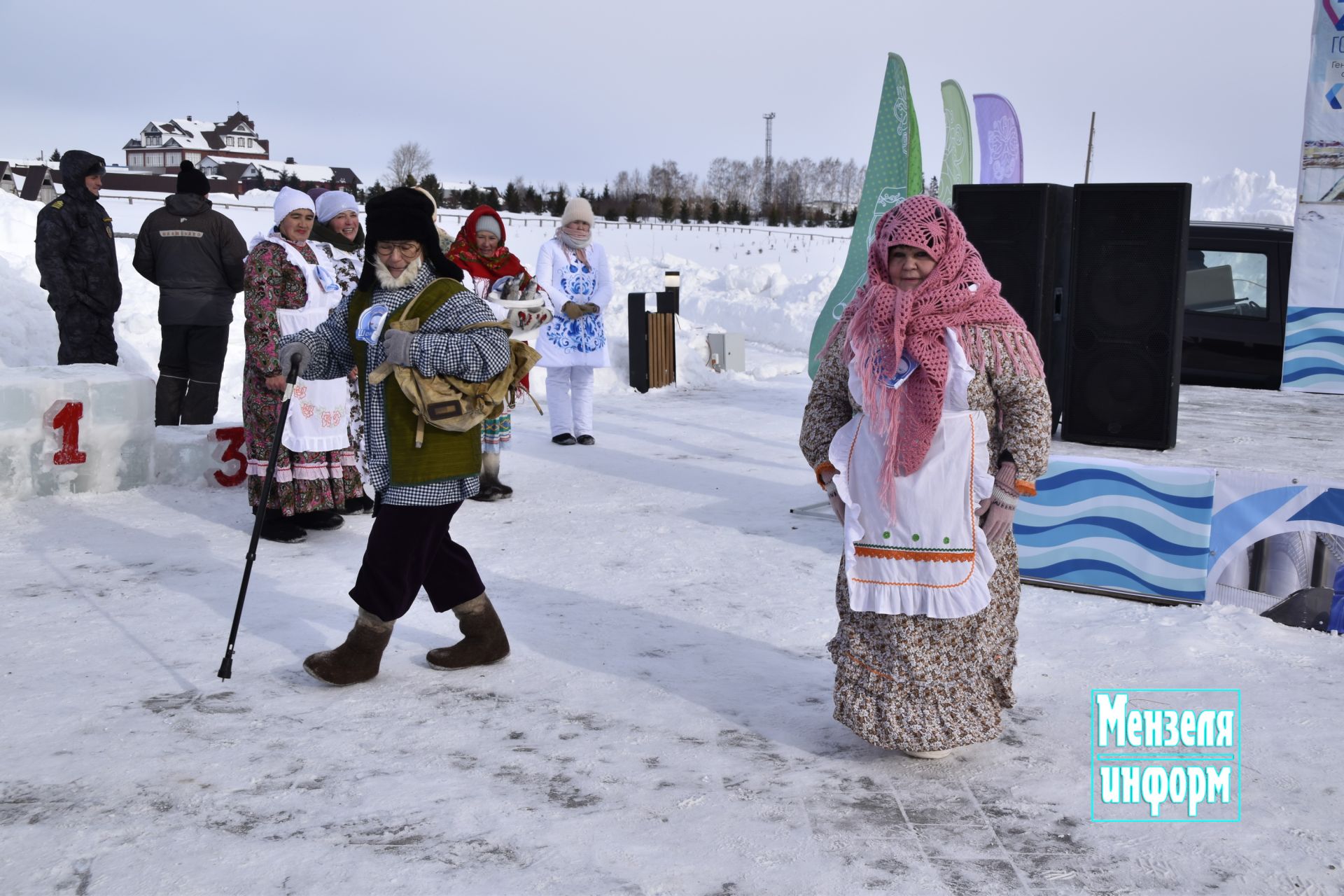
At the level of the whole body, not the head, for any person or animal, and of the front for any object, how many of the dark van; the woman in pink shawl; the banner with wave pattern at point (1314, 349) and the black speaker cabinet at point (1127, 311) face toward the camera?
3

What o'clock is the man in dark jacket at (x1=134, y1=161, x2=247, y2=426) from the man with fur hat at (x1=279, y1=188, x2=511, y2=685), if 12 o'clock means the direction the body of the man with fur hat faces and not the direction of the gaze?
The man in dark jacket is roughly at 4 o'clock from the man with fur hat.

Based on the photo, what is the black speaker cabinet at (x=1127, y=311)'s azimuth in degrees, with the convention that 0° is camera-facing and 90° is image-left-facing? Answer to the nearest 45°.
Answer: approximately 0°

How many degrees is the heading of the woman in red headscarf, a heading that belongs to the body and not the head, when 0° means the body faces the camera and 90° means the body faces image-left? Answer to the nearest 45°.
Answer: approximately 315°

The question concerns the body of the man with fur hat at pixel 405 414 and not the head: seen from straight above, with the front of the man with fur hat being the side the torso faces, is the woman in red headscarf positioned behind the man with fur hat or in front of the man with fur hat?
behind

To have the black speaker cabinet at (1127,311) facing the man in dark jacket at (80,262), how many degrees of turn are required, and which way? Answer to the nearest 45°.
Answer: approximately 90° to its right

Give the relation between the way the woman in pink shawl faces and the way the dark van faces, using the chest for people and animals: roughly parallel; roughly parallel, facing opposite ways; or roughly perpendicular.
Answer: roughly perpendicular

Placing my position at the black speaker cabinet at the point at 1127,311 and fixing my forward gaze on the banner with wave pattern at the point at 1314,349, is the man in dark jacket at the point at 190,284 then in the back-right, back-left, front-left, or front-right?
back-left

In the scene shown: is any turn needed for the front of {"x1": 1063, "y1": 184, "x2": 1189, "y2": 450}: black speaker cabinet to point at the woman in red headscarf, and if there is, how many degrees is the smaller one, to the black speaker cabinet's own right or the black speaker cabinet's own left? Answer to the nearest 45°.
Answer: approximately 90° to the black speaker cabinet's own right

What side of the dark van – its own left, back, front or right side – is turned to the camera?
left
